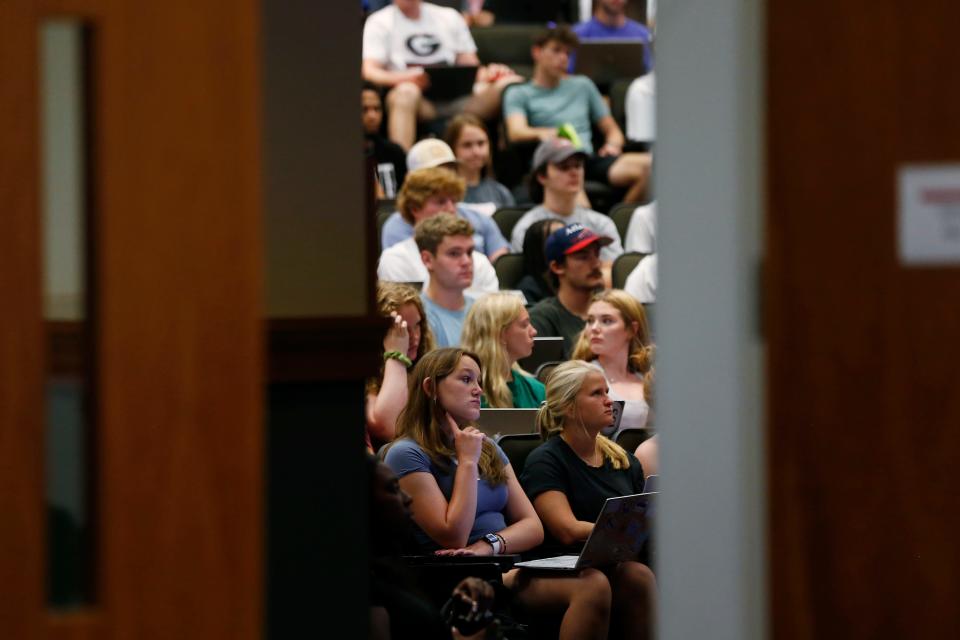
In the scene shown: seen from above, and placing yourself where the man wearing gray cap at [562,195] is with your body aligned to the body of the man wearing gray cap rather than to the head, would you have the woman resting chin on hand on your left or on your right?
on your right

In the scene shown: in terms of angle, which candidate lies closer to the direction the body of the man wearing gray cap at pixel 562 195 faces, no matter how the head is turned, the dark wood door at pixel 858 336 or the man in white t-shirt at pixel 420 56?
the dark wood door

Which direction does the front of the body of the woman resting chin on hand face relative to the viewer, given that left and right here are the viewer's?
facing the viewer and to the right of the viewer

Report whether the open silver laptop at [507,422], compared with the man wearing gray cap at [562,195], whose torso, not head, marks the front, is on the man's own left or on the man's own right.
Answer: on the man's own right

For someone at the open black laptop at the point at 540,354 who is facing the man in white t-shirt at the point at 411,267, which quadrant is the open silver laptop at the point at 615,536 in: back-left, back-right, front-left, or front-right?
back-left

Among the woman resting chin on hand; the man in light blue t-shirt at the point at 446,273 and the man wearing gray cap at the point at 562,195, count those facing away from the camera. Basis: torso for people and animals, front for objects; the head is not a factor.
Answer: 0

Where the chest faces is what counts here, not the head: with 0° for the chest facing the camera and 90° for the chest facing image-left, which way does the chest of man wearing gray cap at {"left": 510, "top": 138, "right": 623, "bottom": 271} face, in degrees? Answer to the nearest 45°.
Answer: approximately 315°

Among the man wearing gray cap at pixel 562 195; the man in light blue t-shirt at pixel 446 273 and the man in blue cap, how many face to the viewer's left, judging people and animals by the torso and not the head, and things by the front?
0

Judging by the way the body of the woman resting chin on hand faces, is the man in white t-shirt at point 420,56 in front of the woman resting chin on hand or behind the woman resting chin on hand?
behind

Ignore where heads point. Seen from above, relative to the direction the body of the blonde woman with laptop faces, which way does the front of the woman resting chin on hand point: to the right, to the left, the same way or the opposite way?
the same way

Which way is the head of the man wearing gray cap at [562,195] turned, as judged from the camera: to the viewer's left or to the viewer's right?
to the viewer's right

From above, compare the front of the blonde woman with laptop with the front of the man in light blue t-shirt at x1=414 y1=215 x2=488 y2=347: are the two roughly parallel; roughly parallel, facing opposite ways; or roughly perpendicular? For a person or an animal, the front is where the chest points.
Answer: roughly parallel

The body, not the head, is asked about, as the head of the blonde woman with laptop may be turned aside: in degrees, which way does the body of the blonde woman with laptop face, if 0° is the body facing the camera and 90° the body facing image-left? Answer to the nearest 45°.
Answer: approximately 315°

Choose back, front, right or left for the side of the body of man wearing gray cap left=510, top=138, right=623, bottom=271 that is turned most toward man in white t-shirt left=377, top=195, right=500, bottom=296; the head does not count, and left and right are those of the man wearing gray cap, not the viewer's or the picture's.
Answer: right

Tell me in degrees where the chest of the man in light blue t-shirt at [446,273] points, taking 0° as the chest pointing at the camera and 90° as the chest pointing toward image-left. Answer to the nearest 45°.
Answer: approximately 315°
